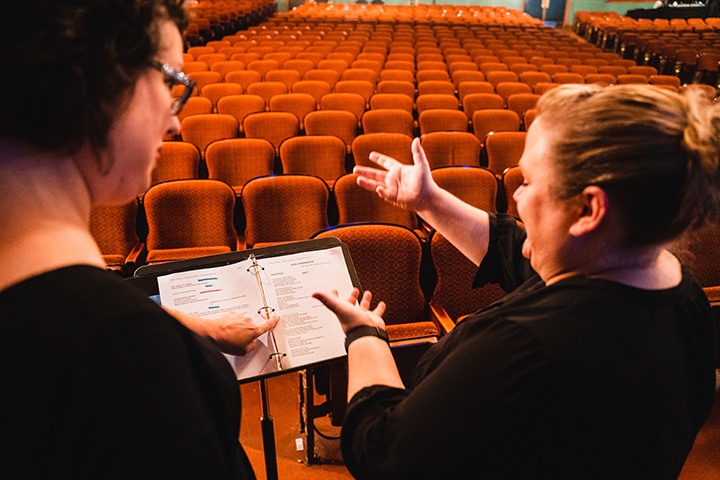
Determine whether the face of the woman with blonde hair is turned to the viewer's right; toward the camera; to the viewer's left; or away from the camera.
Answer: to the viewer's left

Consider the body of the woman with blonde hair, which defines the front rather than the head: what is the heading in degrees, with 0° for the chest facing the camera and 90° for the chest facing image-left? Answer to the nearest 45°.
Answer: approximately 135°

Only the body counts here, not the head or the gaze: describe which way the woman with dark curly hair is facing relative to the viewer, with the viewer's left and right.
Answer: facing away from the viewer and to the right of the viewer

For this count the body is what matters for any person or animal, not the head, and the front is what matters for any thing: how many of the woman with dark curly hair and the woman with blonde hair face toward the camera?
0

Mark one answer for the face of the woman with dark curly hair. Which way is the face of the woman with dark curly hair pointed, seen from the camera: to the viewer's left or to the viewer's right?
to the viewer's right
